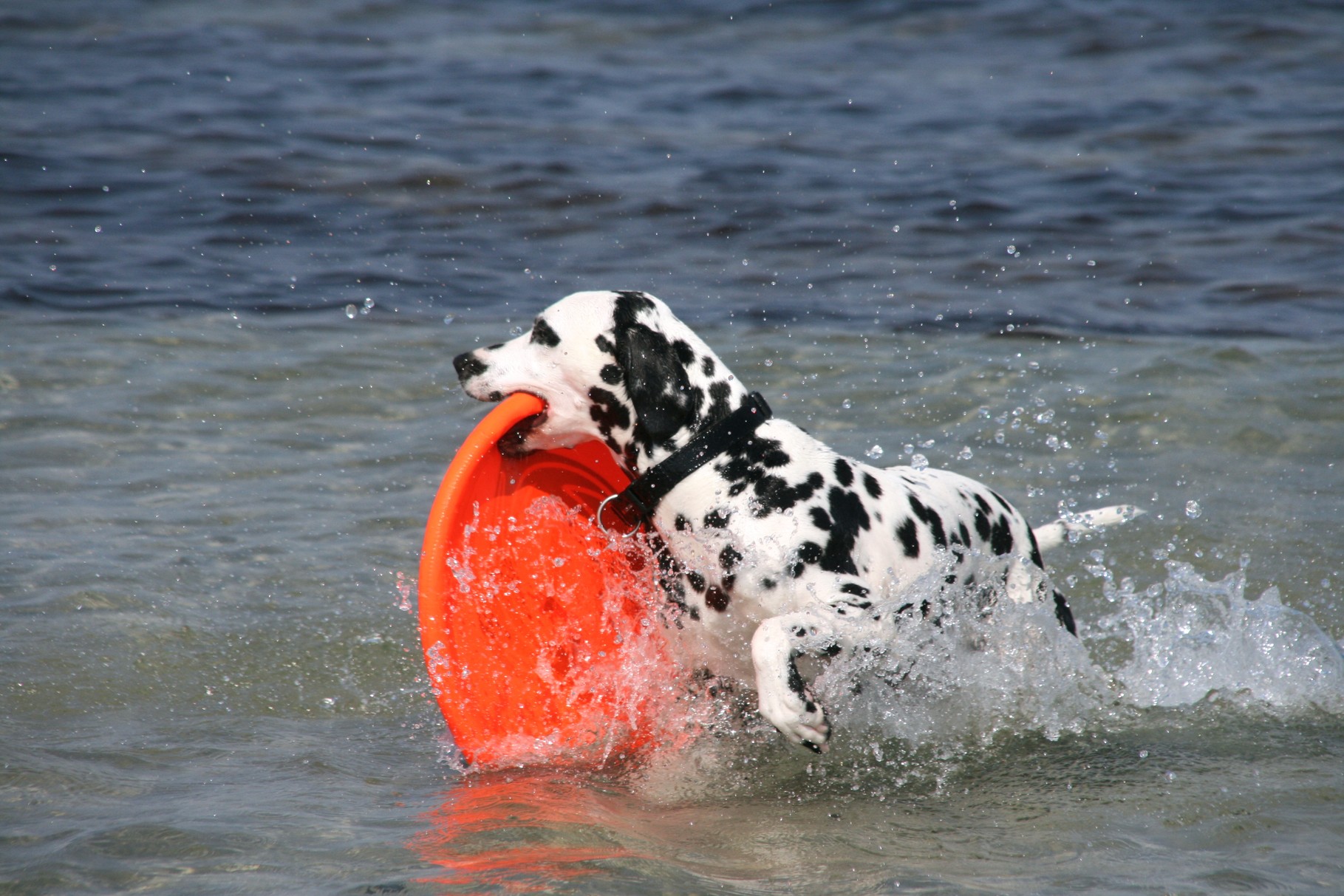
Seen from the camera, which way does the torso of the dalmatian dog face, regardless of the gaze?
to the viewer's left

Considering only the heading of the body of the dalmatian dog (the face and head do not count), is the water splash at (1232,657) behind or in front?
behind
